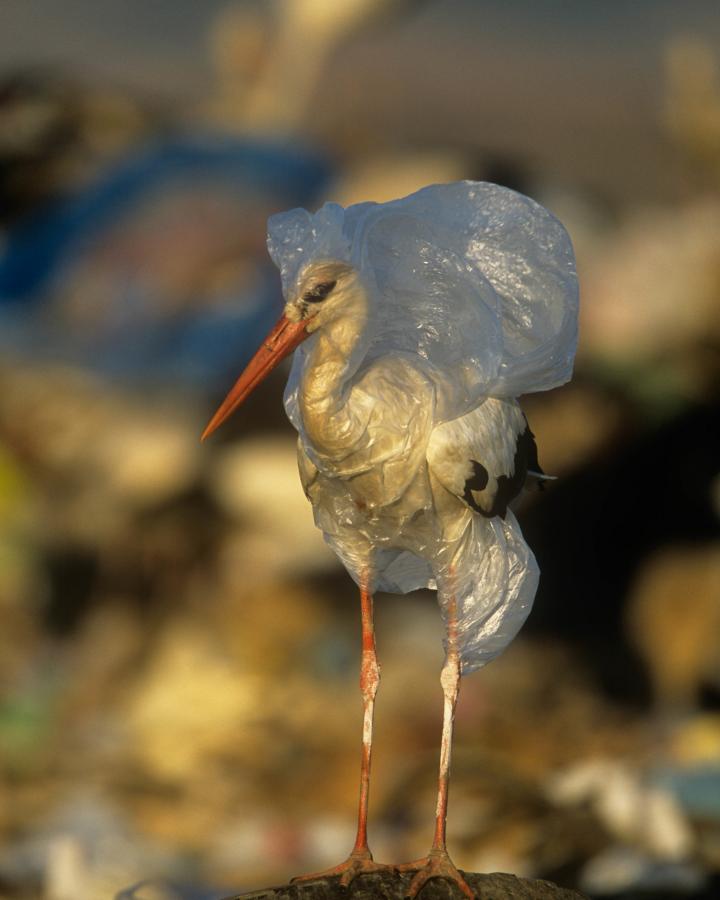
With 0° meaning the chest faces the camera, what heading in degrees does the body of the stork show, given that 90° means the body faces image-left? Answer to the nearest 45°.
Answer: approximately 45°
